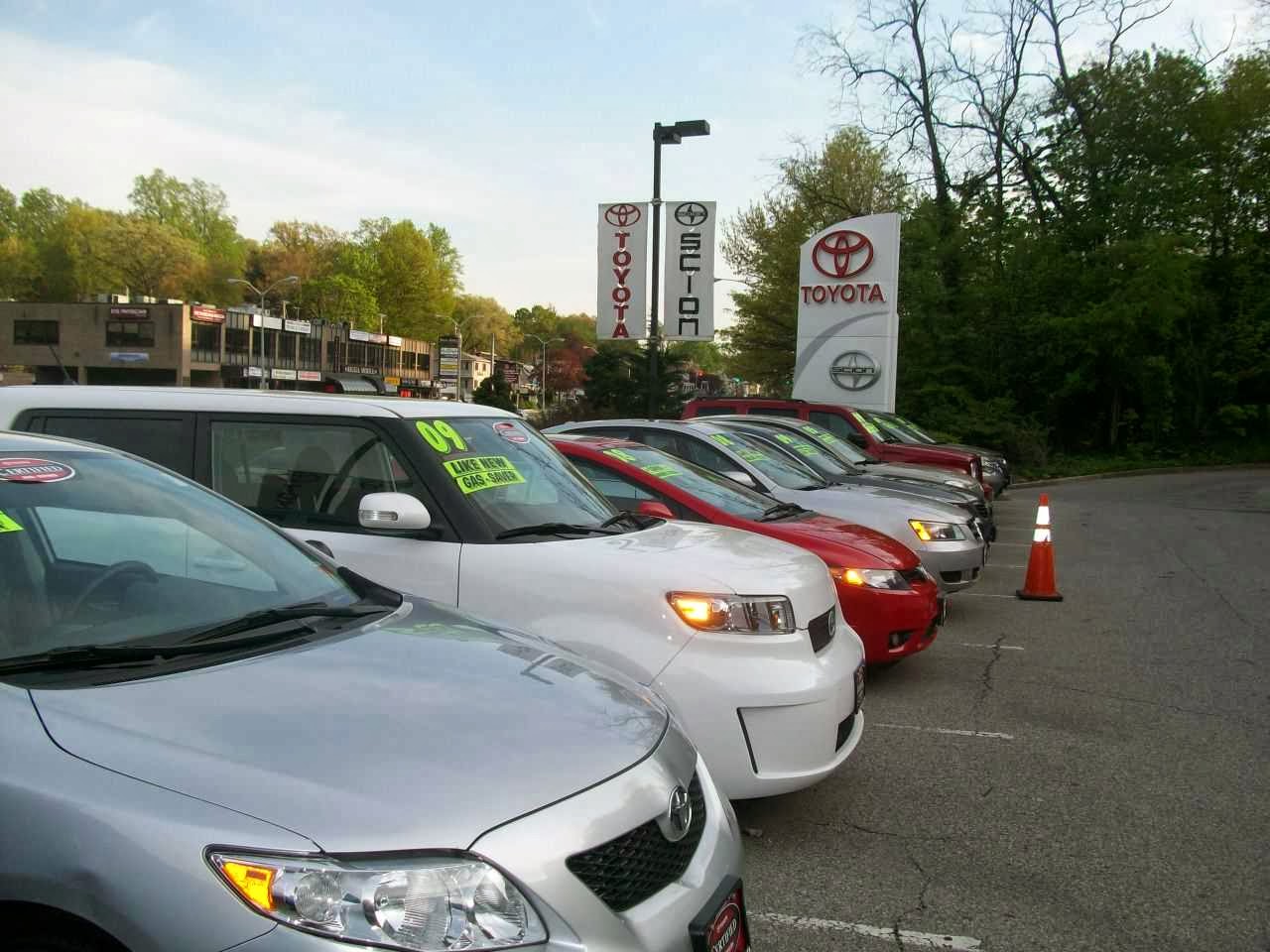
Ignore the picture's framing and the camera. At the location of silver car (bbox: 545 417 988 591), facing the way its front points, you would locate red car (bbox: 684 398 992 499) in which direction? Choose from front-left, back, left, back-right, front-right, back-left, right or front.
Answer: back-left

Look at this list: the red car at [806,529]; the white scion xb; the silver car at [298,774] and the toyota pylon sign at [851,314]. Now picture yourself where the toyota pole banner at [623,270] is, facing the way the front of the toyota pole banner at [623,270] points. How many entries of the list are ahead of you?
3

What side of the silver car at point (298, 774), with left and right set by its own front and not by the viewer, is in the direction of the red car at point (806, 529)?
left

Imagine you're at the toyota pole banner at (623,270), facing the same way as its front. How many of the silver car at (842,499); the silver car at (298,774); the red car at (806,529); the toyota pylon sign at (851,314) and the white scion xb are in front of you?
4

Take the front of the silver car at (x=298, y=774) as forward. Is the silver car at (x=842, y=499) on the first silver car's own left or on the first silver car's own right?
on the first silver car's own left

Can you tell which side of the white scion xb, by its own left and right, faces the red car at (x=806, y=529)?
left

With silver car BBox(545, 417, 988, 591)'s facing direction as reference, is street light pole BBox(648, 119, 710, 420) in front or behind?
behind

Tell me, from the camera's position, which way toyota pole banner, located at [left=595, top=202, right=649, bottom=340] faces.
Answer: facing the viewer

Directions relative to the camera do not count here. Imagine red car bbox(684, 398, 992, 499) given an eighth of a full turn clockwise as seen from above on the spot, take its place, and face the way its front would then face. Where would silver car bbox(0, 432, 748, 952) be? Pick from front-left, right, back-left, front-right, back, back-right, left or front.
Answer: front

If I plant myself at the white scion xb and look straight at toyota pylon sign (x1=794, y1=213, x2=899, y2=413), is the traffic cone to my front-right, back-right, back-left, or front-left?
front-right

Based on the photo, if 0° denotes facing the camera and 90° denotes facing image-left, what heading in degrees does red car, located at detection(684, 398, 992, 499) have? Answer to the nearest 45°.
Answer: approximately 315°

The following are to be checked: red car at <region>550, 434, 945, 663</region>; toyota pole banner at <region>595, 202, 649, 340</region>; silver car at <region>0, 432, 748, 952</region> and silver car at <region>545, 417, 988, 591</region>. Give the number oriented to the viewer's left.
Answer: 0

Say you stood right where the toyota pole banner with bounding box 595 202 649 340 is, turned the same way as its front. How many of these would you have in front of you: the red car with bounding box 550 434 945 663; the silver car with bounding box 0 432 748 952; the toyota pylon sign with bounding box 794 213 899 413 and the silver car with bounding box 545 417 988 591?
3

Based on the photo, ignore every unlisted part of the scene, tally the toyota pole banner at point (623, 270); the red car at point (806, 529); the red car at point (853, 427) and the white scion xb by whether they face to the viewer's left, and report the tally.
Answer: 0

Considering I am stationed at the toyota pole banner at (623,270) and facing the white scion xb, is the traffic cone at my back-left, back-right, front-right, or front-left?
front-left

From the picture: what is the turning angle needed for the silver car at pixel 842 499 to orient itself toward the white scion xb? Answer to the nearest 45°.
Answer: approximately 45° to its right

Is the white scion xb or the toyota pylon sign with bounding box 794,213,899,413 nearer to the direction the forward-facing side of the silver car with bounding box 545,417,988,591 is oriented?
the white scion xb

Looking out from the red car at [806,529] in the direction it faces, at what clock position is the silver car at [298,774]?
The silver car is roughly at 2 o'clock from the red car.
